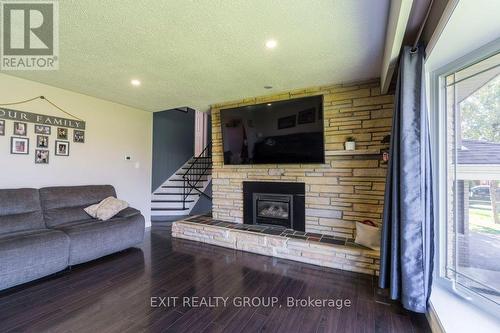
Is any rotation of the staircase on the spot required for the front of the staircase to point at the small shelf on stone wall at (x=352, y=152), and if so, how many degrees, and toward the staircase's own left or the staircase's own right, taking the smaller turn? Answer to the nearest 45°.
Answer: approximately 45° to the staircase's own left

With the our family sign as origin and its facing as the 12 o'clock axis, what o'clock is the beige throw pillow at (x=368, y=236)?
The beige throw pillow is roughly at 12 o'clock from our family sign.

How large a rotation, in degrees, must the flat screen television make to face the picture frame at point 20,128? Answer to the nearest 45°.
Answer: approximately 45° to its right

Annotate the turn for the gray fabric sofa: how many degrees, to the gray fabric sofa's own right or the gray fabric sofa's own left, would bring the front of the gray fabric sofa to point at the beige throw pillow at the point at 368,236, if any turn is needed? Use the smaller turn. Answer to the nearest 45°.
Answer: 0° — it already faces it

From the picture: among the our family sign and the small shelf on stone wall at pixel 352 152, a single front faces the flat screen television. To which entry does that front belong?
the our family sign

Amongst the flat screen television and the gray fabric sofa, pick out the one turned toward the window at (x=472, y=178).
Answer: the gray fabric sofa

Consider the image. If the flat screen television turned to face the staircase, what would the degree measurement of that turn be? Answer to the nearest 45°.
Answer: approximately 90° to its right

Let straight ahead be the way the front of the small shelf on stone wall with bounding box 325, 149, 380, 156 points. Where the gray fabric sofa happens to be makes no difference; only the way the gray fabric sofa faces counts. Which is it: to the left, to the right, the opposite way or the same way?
to the left

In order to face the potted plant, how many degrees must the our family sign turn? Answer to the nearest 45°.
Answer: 0° — it already faces it
